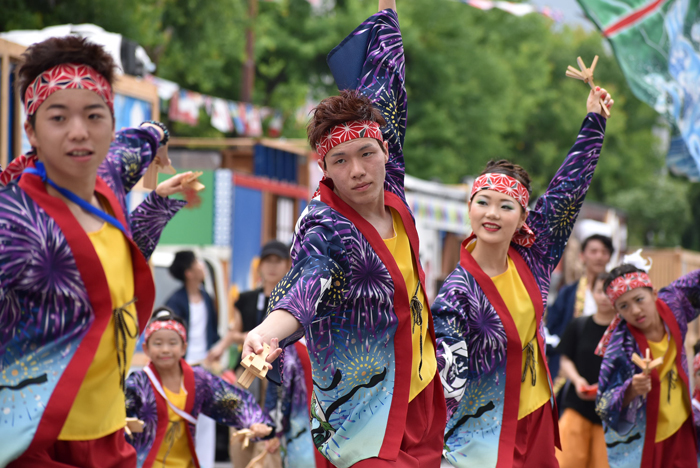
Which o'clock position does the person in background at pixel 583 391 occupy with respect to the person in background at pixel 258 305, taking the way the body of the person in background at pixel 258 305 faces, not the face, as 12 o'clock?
the person in background at pixel 583 391 is roughly at 10 o'clock from the person in background at pixel 258 305.

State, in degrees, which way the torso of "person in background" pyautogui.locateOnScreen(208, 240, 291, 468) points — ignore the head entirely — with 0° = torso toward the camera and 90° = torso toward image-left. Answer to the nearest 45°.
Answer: approximately 0°

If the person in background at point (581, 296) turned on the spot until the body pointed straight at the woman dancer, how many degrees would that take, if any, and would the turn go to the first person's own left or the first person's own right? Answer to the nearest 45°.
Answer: approximately 45° to the first person's own right

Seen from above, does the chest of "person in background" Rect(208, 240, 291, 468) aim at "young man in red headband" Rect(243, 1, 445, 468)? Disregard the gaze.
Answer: yes

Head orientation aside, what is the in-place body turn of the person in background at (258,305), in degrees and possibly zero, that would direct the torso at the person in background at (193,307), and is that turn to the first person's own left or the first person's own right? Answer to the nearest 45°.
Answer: approximately 135° to the first person's own right

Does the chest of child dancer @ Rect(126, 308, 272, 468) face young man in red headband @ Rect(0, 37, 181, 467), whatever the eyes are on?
yes

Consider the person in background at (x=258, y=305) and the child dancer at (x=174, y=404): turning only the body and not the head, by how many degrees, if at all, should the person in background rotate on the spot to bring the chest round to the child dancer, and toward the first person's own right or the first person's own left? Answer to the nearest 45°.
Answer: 0° — they already face them

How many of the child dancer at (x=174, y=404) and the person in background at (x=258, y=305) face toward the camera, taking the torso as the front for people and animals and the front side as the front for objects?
2

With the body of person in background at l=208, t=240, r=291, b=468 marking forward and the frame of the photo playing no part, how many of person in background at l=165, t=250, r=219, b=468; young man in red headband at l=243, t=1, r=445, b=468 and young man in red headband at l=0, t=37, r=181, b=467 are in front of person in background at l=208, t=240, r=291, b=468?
2

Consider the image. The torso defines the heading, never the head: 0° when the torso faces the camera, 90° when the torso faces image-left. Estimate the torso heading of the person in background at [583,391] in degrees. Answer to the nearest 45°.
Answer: approximately 315°
